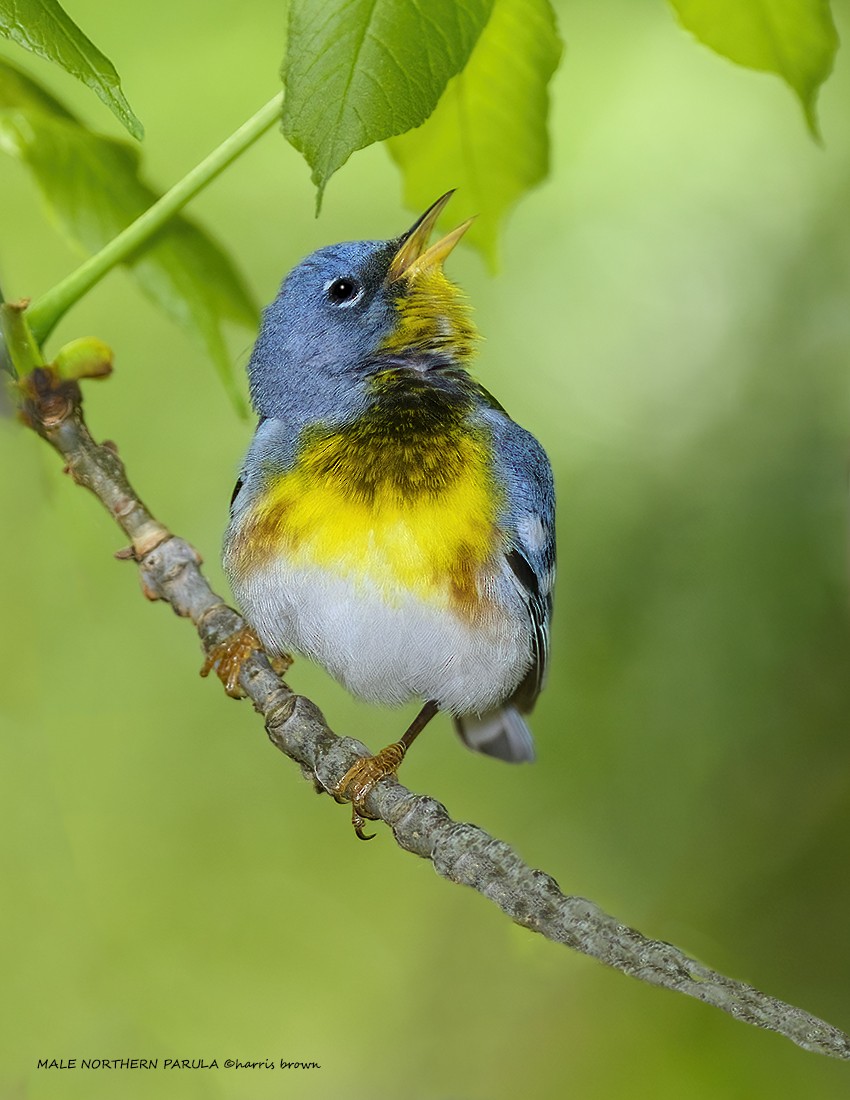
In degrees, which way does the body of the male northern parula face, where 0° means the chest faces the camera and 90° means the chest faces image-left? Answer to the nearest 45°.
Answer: approximately 0°
